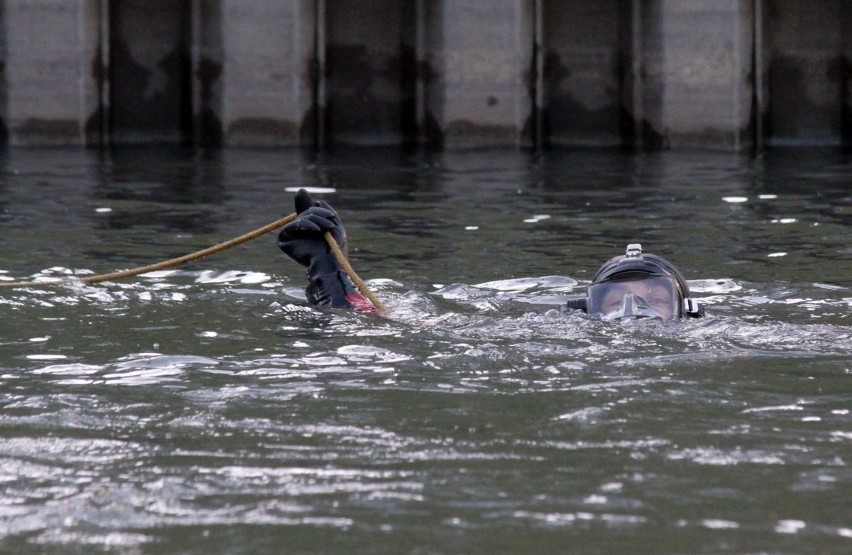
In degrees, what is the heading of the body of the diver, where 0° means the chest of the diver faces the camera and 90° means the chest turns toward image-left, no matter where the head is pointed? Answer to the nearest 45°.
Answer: approximately 0°
